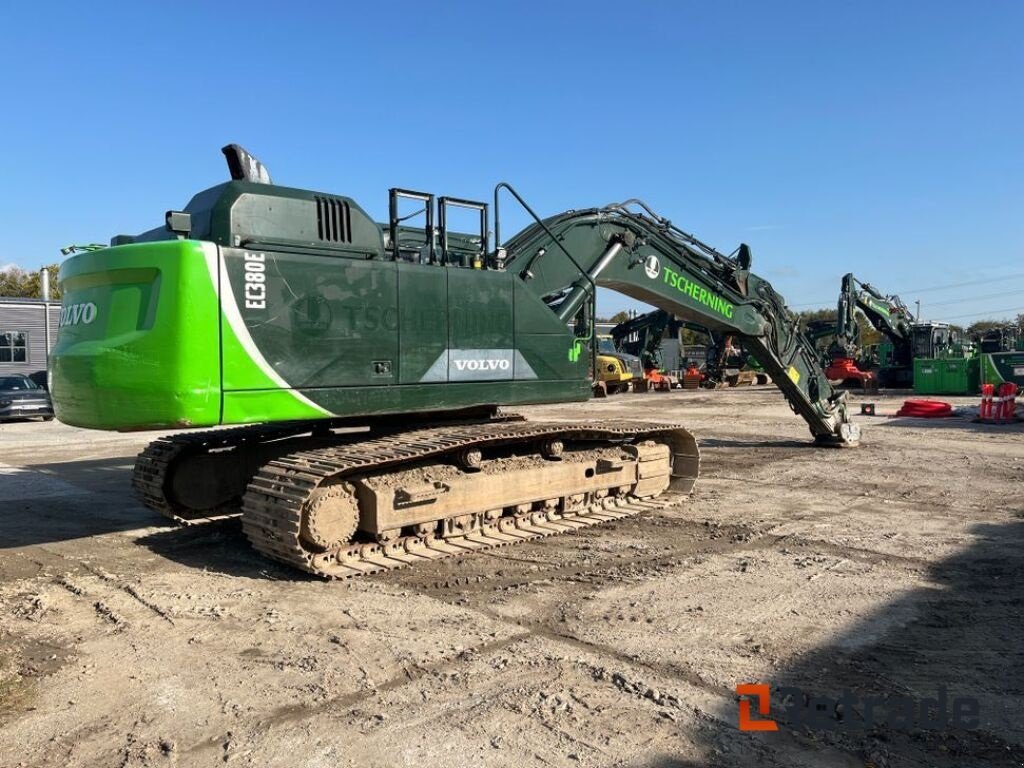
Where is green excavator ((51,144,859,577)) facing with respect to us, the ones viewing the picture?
facing away from the viewer and to the right of the viewer

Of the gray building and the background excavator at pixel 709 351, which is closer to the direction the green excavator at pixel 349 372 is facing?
the background excavator

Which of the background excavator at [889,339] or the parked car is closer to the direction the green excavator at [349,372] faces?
the background excavator

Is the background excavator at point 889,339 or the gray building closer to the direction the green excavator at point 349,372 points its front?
the background excavator

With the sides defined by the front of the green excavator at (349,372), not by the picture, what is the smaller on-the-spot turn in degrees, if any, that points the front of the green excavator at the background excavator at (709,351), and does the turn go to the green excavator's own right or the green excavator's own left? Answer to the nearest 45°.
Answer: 0° — it already faces it

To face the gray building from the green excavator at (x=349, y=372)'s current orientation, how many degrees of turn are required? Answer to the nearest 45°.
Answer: approximately 90° to its left

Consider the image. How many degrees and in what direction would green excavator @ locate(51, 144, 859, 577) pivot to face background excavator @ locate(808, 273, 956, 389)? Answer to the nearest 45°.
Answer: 0° — it already faces it

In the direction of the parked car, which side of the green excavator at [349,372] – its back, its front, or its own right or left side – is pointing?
left
